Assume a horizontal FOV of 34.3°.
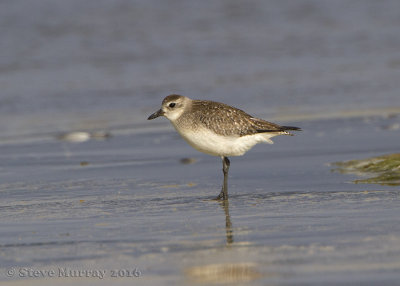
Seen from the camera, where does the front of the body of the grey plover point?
to the viewer's left
